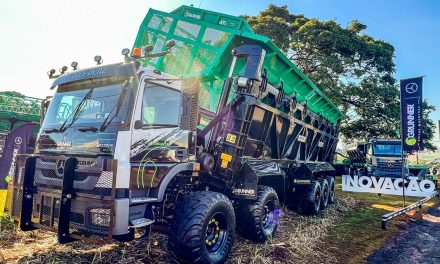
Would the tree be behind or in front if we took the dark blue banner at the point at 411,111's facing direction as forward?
behind

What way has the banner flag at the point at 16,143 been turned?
toward the camera

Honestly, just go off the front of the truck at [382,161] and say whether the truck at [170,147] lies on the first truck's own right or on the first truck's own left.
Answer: on the first truck's own right

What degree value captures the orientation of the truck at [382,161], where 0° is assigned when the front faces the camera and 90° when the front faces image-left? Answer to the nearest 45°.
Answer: approximately 315°

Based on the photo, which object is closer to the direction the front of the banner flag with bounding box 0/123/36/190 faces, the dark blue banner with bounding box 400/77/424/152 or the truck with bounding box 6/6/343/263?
the truck

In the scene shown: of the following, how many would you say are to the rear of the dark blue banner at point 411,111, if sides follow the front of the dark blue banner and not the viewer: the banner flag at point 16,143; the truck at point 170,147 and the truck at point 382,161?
1

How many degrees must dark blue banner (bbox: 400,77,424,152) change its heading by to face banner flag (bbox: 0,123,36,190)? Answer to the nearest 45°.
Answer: approximately 45° to its right

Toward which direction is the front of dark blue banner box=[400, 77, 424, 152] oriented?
toward the camera

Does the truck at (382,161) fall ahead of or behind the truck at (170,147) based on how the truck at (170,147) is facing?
behind

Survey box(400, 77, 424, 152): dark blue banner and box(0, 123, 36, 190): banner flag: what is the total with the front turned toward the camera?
2

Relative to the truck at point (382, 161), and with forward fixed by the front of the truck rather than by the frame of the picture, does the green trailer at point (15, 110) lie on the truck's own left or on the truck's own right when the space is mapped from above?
on the truck's own right

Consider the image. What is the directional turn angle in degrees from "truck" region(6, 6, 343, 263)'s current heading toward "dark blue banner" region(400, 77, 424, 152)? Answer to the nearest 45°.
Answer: approximately 180°

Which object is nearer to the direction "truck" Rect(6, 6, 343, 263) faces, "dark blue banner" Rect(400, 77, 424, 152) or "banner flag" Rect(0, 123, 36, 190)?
the banner flag

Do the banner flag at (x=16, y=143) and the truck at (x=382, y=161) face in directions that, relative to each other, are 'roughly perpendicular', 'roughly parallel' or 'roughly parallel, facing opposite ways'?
roughly parallel

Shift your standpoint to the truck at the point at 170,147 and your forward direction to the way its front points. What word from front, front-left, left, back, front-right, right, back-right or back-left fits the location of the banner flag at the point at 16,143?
right
